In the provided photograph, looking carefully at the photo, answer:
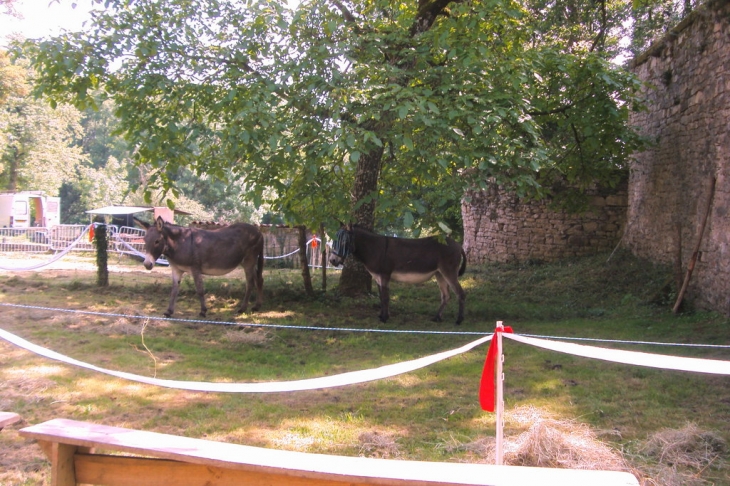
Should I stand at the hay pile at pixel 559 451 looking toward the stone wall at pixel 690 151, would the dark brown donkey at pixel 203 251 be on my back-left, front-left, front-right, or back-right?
front-left

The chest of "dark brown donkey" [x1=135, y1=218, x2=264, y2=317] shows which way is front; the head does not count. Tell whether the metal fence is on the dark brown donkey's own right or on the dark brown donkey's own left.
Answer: on the dark brown donkey's own right

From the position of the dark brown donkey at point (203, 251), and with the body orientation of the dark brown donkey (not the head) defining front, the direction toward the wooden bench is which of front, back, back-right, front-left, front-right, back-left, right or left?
left

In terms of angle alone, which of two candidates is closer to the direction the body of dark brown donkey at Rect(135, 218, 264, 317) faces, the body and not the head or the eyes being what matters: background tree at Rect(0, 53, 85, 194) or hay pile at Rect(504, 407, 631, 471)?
the background tree

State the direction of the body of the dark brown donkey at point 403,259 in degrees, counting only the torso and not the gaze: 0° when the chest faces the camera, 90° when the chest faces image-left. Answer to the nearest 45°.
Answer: approximately 90°

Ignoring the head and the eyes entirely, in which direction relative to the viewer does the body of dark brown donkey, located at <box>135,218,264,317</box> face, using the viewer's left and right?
facing to the left of the viewer

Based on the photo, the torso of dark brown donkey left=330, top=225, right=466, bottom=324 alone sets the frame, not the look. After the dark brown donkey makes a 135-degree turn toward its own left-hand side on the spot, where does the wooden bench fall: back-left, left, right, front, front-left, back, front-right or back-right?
front-right

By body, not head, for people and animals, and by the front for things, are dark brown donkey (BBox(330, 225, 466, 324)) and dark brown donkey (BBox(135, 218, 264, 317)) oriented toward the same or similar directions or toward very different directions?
same or similar directions

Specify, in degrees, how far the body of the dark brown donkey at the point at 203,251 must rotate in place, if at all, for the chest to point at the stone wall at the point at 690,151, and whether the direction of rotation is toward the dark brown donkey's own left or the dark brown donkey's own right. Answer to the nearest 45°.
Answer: approximately 180°

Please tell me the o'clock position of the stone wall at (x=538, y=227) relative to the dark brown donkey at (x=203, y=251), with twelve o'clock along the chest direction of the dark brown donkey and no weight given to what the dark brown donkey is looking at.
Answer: The stone wall is roughly at 5 o'clock from the dark brown donkey.

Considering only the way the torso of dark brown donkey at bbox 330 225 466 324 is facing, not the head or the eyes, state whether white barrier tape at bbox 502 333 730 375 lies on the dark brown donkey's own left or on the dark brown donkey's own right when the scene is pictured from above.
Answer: on the dark brown donkey's own left
